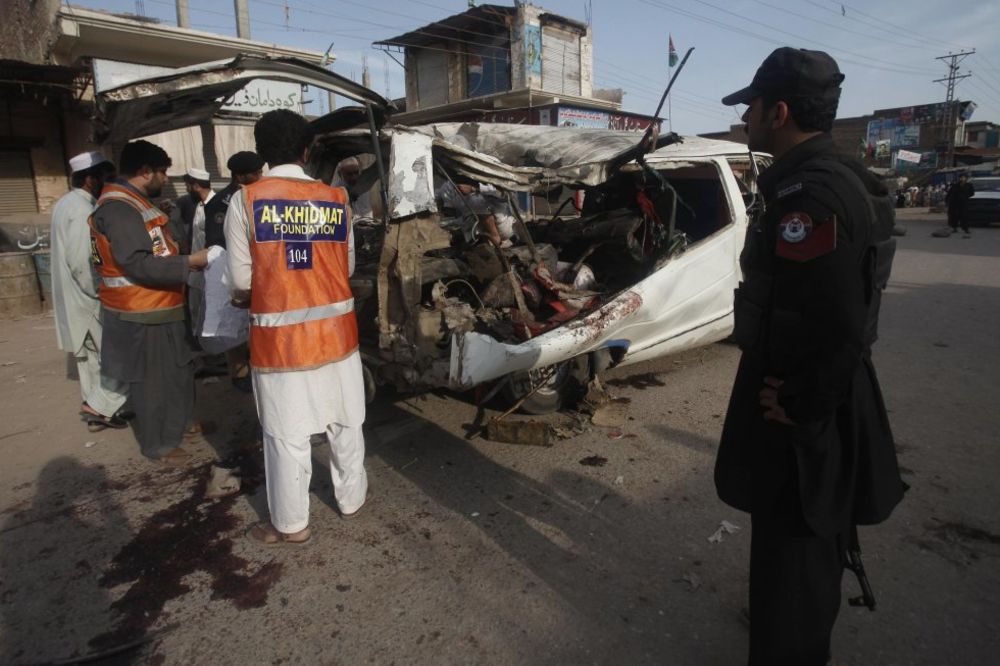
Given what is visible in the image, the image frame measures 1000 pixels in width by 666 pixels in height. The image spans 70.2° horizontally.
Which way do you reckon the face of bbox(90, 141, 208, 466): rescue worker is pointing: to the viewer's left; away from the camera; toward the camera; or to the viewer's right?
to the viewer's right

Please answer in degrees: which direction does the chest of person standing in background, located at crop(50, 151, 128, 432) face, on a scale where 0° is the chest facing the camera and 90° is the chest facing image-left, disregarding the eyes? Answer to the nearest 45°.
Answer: approximately 270°

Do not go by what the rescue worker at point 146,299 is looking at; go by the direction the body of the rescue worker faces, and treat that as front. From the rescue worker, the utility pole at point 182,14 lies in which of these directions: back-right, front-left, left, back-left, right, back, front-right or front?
left

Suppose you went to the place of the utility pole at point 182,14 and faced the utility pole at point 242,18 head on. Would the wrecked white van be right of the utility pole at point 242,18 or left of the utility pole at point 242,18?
right

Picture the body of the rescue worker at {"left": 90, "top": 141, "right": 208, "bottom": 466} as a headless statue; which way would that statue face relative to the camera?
to the viewer's right

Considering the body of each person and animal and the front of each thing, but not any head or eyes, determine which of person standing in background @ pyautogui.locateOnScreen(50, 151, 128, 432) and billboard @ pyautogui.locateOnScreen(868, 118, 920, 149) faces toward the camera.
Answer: the billboard

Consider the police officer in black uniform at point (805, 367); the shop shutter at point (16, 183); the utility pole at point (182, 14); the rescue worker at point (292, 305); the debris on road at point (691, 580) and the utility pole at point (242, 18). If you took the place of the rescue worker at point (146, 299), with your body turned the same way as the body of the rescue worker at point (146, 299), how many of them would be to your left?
3

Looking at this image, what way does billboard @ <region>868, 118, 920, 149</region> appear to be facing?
toward the camera

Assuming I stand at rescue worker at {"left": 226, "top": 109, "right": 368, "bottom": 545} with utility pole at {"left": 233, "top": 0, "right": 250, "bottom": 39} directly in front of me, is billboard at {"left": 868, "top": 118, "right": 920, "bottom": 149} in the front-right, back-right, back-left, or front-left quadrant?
front-right

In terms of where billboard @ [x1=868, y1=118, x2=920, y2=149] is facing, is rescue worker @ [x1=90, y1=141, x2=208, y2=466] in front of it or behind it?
in front

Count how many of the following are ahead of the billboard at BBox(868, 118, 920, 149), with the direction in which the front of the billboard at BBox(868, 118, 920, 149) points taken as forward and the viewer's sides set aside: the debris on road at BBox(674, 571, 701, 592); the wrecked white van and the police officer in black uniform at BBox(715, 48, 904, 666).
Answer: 3

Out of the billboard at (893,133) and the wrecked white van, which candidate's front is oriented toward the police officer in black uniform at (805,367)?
the billboard

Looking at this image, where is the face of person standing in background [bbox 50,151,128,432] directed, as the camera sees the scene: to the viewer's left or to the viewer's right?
to the viewer's right
